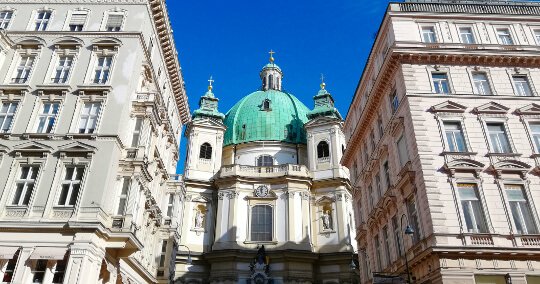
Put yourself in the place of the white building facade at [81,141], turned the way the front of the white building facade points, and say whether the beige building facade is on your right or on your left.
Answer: on your left
